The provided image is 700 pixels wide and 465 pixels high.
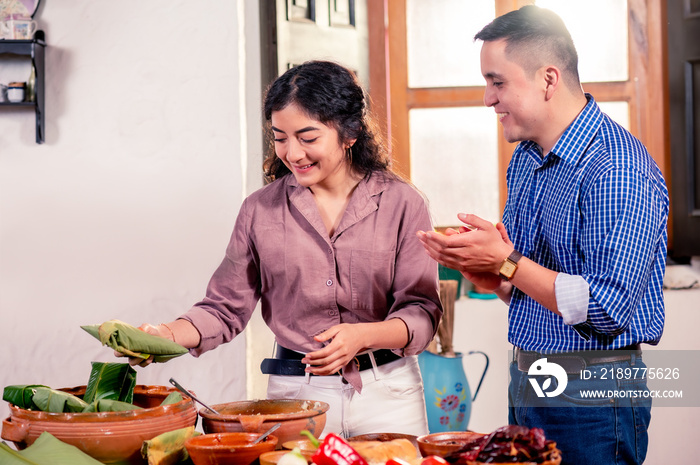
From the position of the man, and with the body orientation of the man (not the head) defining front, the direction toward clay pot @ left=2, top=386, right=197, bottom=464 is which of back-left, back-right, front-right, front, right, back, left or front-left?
front-left

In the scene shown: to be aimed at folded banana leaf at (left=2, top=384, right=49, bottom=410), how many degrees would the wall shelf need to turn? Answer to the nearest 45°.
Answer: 0° — it already faces it

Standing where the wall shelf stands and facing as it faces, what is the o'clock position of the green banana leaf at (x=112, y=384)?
The green banana leaf is roughly at 12 o'clock from the wall shelf.

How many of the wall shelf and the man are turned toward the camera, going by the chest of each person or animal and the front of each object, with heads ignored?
1

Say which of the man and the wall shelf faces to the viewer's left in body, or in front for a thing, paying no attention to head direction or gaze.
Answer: the man

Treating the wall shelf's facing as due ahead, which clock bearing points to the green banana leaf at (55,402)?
The green banana leaf is roughly at 12 o'clock from the wall shelf.

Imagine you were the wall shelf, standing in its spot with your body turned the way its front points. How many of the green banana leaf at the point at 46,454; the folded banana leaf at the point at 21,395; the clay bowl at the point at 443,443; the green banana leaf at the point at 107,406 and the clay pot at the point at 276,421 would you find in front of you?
5

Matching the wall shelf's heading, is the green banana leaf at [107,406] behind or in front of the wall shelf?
in front

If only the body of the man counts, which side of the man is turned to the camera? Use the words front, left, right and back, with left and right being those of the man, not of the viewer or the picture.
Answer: left

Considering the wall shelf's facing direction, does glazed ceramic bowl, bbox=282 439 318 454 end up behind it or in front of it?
in front
